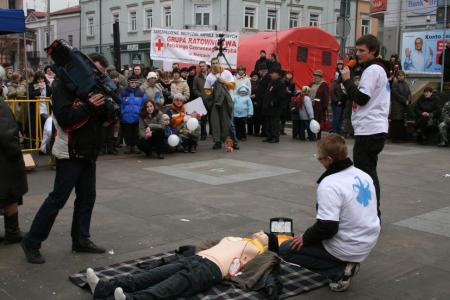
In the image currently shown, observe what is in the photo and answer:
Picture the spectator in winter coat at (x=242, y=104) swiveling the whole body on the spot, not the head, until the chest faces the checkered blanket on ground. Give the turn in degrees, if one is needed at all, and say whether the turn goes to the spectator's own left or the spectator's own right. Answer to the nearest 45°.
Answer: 0° — they already face it

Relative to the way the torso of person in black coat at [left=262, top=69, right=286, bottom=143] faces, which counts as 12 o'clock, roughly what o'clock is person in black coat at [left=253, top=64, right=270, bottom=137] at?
person in black coat at [left=253, top=64, right=270, bottom=137] is roughly at 4 o'clock from person in black coat at [left=262, top=69, right=286, bottom=143].

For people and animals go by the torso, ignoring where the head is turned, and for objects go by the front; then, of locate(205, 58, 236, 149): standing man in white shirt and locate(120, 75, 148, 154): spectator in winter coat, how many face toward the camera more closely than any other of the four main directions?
2

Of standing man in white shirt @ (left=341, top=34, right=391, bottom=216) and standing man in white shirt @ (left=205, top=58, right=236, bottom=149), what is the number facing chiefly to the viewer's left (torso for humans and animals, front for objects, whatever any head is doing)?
1

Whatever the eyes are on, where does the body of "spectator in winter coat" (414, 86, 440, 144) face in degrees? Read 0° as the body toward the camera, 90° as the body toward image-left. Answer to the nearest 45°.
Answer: approximately 0°

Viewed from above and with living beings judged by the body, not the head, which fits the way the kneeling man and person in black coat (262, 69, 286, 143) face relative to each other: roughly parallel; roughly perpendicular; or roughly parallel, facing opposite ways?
roughly perpendicular
